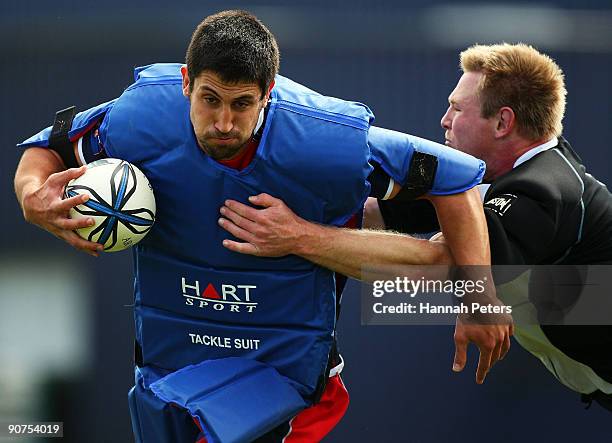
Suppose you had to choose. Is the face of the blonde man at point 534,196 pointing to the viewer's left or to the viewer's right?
to the viewer's left

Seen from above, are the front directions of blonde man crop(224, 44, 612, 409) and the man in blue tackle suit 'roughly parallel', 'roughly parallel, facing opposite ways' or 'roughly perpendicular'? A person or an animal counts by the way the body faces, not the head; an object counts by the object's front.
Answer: roughly perpendicular

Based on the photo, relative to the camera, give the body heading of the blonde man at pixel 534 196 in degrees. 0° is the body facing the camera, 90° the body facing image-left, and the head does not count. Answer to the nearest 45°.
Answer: approximately 90°

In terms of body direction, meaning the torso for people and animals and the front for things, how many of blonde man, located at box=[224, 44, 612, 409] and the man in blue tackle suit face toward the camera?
1

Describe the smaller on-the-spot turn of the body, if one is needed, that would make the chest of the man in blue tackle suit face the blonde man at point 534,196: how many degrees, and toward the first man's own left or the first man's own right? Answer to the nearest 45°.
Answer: approximately 135° to the first man's own left

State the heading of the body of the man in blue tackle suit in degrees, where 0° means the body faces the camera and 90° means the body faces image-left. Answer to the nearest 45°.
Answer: approximately 0°

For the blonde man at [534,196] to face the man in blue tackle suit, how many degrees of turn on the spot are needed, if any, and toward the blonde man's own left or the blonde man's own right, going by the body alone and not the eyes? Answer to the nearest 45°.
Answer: approximately 45° to the blonde man's own left
